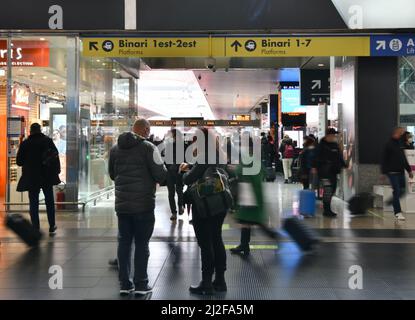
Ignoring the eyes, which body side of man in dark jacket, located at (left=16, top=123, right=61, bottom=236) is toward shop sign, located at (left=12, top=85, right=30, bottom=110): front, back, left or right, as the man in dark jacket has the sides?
front

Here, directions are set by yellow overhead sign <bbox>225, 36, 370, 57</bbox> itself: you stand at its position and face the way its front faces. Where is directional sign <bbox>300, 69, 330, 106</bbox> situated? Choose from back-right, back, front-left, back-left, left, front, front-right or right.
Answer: back

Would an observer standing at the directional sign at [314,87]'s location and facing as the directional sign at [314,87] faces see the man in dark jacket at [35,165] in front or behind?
in front

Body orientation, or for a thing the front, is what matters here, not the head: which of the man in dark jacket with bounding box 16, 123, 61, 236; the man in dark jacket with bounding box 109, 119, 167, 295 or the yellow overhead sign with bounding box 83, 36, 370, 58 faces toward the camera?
the yellow overhead sign

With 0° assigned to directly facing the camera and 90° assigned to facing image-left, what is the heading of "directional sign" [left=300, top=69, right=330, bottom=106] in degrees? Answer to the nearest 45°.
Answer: approximately 0°

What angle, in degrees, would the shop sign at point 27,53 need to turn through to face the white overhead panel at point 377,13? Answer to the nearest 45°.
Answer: approximately 45° to its left

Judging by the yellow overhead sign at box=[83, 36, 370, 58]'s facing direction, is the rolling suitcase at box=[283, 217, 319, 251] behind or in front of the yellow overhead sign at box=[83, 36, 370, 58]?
in front

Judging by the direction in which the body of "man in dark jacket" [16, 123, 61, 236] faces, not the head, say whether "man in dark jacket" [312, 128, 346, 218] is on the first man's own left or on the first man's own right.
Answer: on the first man's own right

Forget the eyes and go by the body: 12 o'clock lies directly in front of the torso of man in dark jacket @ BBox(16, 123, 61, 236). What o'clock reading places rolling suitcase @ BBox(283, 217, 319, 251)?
The rolling suitcase is roughly at 4 o'clock from the man in dark jacket.

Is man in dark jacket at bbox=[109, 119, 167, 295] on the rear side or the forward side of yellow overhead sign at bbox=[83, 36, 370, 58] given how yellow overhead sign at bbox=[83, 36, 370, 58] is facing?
on the forward side
